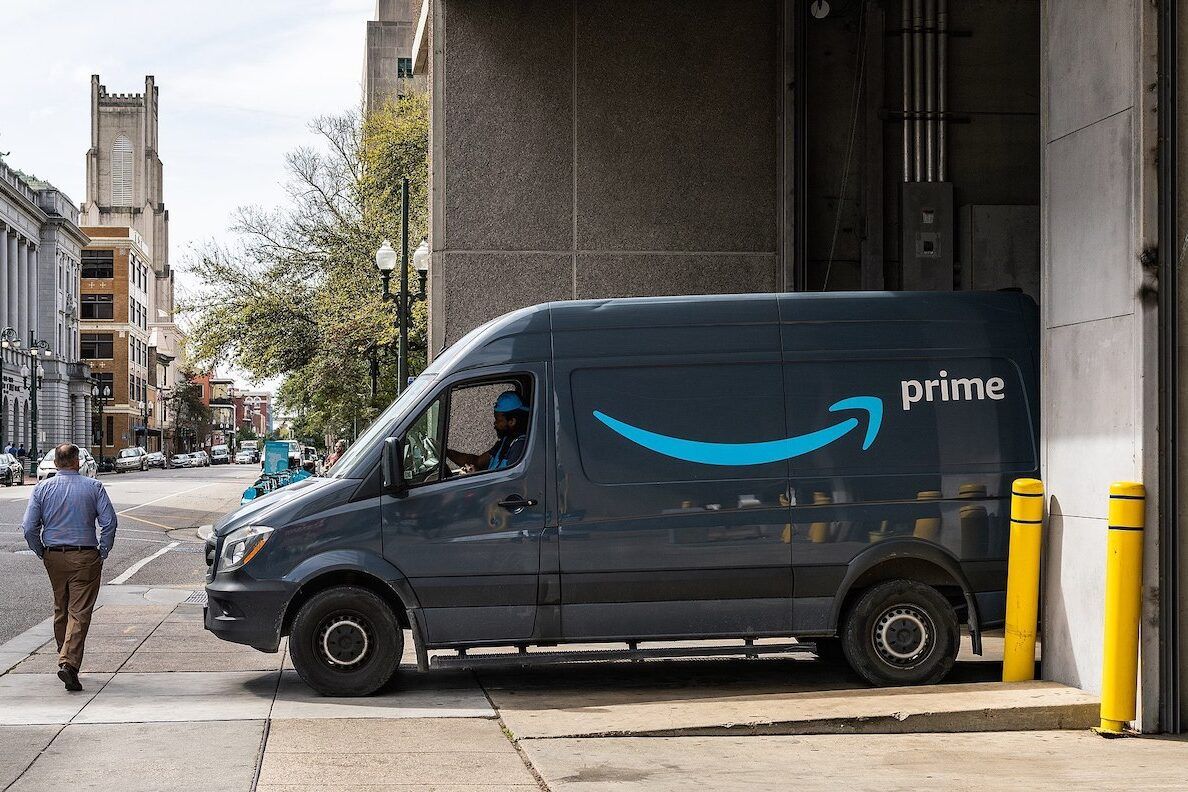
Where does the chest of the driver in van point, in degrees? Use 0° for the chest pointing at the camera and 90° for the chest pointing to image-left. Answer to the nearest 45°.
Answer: approximately 90°

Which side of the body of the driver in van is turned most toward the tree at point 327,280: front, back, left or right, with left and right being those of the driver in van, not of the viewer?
right

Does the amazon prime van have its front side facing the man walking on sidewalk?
yes

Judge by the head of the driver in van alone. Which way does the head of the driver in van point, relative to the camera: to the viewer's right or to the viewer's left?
to the viewer's left

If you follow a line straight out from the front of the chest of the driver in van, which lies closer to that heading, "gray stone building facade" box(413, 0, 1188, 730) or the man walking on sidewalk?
the man walking on sidewalk

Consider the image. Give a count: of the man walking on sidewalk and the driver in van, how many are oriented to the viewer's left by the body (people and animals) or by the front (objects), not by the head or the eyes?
1

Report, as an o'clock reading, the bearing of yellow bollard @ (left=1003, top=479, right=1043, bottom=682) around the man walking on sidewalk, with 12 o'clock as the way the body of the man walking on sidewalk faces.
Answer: The yellow bollard is roughly at 4 o'clock from the man walking on sidewalk.

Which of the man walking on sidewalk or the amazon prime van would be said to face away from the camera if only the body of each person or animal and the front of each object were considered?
the man walking on sidewalk

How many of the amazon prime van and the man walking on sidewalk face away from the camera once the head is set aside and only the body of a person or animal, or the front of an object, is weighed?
1

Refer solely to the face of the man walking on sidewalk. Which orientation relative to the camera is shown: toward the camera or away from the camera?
away from the camera

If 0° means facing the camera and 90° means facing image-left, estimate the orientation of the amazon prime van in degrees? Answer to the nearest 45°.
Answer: approximately 90°

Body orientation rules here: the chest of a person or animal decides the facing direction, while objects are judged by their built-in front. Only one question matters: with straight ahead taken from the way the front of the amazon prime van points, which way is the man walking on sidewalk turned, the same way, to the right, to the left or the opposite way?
to the right

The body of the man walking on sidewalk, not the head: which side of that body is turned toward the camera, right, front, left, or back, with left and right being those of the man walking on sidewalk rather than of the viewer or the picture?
back

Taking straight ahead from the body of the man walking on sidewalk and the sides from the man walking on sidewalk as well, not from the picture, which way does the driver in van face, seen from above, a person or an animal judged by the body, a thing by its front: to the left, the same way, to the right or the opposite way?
to the left
